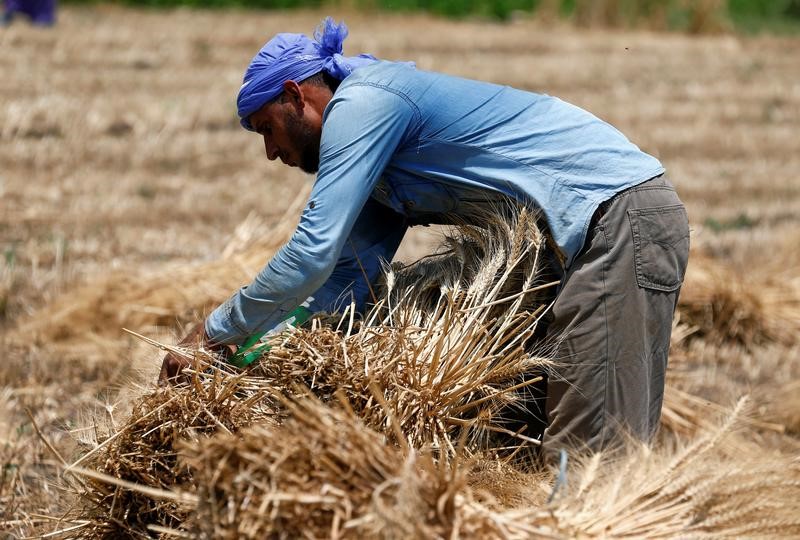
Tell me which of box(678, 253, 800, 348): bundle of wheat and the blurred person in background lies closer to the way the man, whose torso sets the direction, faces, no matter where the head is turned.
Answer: the blurred person in background

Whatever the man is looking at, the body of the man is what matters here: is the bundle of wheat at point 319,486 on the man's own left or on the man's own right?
on the man's own left

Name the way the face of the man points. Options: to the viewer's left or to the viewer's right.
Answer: to the viewer's left

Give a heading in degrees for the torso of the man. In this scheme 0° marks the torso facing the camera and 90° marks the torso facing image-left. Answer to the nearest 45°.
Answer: approximately 90°

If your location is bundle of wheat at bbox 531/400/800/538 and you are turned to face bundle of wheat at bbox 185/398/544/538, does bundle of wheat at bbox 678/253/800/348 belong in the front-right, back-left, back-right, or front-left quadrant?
back-right

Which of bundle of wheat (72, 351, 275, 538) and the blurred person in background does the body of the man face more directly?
the bundle of wheat

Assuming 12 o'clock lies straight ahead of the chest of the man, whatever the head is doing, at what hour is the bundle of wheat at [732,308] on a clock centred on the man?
The bundle of wheat is roughly at 4 o'clock from the man.

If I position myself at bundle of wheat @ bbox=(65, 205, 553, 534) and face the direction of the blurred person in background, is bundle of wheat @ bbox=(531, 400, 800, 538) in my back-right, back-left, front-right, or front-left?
back-right

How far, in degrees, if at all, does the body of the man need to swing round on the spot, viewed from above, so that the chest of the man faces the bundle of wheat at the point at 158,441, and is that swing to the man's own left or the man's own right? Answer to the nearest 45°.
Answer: approximately 45° to the man's own left

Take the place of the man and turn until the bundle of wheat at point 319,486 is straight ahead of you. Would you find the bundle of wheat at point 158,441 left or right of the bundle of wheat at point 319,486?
right

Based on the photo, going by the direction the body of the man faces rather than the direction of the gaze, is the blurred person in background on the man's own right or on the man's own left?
on the man's own right

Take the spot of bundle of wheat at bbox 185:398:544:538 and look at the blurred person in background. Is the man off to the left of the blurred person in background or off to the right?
right

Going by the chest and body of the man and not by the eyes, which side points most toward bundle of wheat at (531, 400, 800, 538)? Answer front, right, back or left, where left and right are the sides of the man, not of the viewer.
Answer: left
